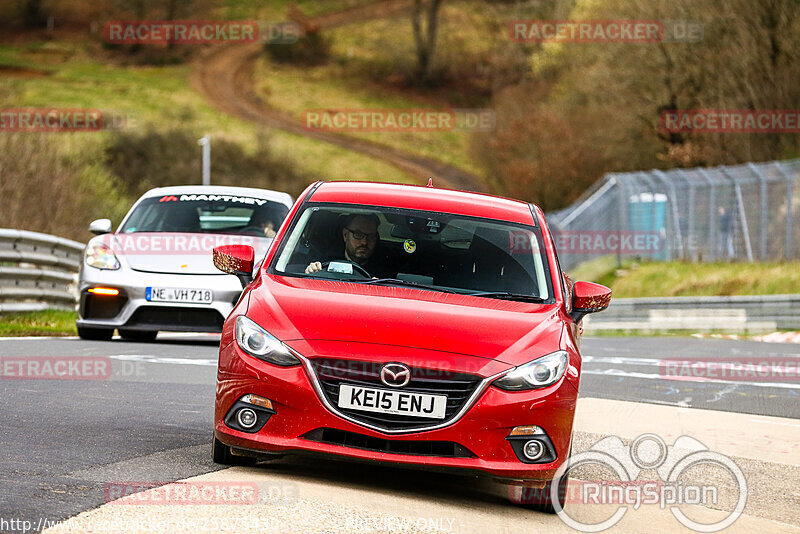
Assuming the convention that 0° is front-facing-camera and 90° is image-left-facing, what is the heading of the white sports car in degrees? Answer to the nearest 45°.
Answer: approximately 45°

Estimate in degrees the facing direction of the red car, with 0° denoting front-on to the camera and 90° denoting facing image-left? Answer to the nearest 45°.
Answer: approximately 0°

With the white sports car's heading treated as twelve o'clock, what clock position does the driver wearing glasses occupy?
The driver wearing glasses is roughly at 12 o'clock from the white sports car.

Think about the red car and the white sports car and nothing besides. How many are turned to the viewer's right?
0

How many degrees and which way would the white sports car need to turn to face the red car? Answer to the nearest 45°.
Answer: approximately 45° to its left

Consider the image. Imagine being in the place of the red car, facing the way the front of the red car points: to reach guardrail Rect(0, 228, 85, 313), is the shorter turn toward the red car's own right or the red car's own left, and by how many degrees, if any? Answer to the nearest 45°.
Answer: approximately 135° to the red car's own right

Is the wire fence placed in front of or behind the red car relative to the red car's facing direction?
behind

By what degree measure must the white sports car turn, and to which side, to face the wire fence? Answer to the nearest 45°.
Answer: approximately 180°
